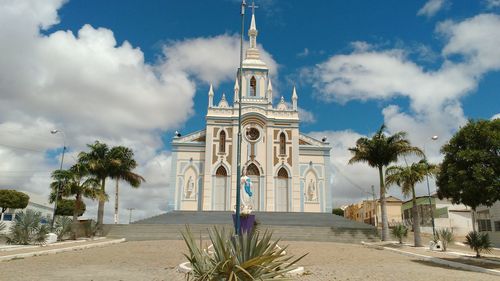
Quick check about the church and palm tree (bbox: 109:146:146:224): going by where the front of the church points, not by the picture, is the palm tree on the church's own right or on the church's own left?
on the church's own right

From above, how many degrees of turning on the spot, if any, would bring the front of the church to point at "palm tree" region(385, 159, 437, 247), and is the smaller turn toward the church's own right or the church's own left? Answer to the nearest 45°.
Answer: approximately 45° to the church's own left

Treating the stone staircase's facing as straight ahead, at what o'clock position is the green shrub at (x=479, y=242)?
The green shrub is roughly at 11 o'clock from the stone staircase.

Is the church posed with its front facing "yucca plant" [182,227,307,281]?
yes

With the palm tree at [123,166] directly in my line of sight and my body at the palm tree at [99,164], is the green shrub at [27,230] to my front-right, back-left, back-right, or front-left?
back-right

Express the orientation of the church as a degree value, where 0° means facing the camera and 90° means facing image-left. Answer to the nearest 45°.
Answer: approximately 0°

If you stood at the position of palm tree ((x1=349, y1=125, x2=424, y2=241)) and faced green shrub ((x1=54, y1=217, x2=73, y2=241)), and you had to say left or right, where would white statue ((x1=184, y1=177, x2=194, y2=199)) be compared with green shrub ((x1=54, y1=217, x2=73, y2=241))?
right

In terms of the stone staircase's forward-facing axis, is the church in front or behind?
behind

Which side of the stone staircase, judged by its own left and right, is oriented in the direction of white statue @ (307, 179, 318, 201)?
back

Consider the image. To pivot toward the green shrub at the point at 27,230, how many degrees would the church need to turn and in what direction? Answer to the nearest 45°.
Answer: approximately 45° to its right

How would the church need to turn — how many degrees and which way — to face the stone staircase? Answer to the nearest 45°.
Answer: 0° — it already faces it

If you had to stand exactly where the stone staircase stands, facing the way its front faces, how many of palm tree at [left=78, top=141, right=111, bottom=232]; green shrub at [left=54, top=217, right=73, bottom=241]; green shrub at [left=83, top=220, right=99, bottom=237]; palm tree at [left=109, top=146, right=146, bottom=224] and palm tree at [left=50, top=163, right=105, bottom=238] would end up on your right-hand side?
5

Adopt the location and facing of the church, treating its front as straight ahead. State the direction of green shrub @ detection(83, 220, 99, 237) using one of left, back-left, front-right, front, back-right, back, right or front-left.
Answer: front-right

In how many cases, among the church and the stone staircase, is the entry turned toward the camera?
2

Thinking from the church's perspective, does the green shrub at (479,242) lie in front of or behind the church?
in front
